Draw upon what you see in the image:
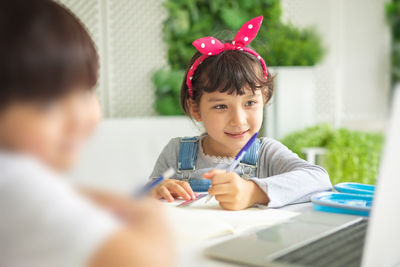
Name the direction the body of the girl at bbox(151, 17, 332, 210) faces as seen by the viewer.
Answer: toward the camera

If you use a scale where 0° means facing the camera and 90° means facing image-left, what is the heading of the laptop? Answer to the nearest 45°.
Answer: approximately 135°

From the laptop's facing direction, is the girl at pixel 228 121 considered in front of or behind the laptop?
in front

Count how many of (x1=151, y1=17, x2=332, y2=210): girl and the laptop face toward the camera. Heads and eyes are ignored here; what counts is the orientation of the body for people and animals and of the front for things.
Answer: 1

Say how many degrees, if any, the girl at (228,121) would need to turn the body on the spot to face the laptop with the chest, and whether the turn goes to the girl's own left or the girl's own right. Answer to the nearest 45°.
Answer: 0° — they already face it

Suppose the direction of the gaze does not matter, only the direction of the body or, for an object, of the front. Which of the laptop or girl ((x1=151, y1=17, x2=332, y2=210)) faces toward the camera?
the girl

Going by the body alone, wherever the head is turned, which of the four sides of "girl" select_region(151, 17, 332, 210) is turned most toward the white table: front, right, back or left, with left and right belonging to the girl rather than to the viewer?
front
